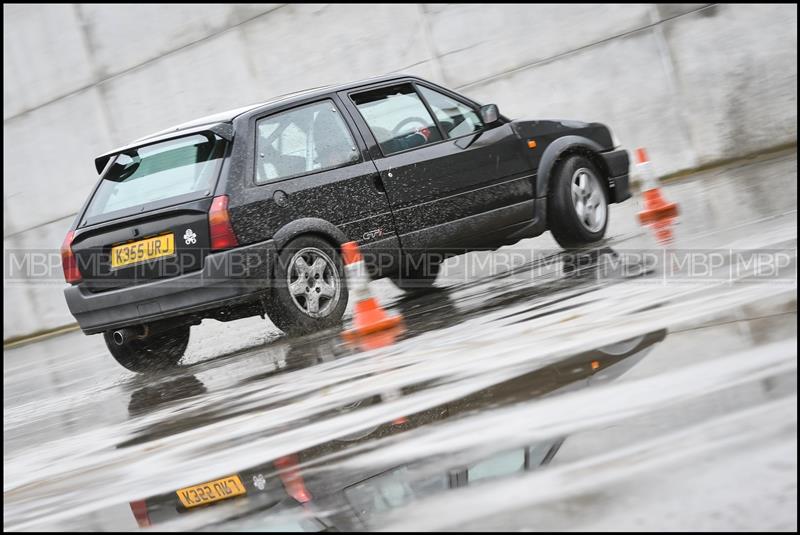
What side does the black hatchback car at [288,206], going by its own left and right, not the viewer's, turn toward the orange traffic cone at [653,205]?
front

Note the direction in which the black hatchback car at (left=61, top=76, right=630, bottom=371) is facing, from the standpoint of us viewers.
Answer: facing away from the viewer and to the right of the viewer
